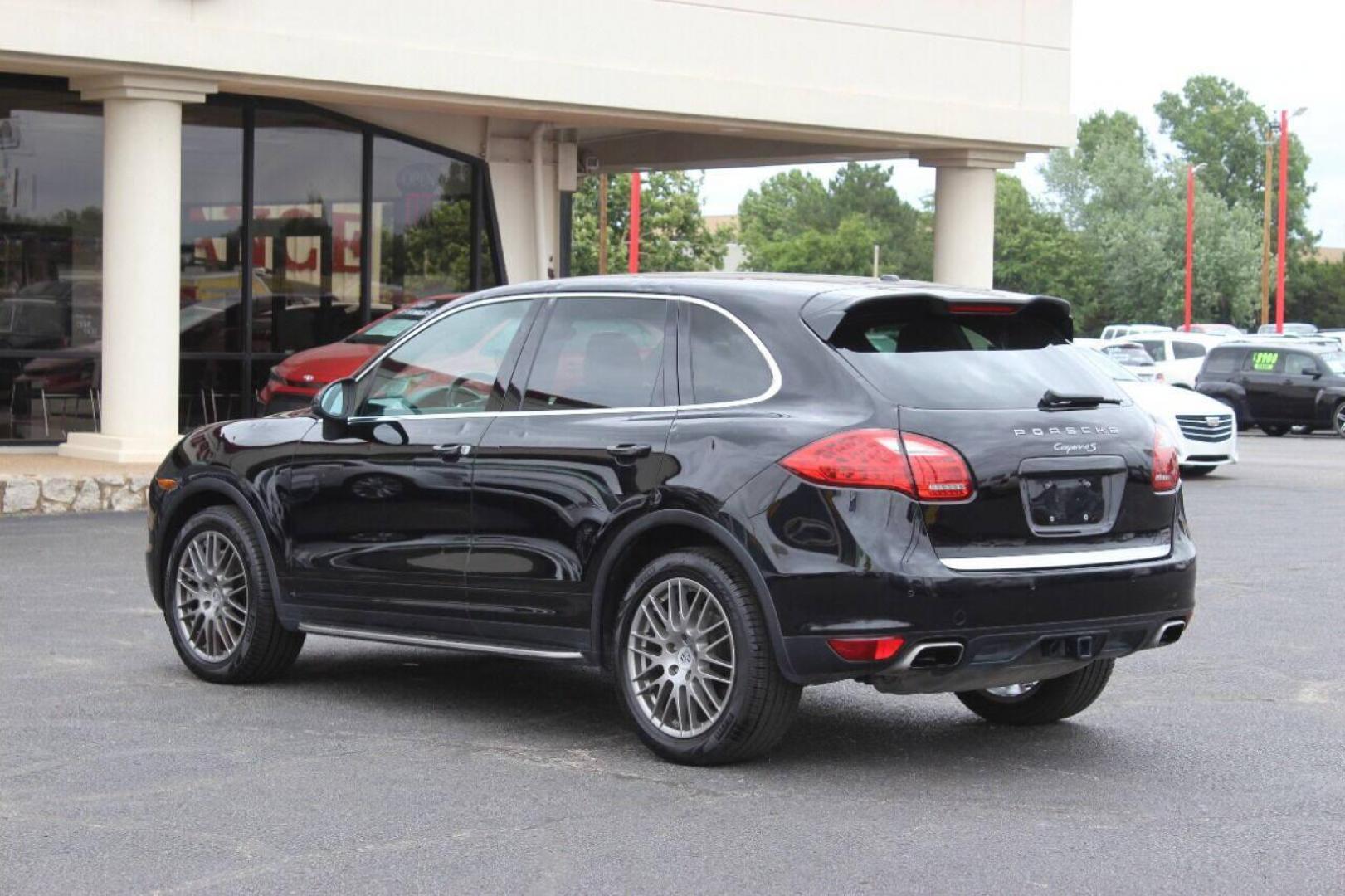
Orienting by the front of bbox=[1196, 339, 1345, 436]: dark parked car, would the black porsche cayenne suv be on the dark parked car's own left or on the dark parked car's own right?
on the dark parked car's own right

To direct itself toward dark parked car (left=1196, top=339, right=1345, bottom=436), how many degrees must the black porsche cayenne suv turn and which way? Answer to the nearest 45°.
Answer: approximately 45° to its right

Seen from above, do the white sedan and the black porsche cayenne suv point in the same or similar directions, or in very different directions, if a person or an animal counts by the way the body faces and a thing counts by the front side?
very different directions

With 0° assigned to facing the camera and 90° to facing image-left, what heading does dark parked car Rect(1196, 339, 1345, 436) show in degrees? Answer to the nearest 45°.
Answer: approximately 315°

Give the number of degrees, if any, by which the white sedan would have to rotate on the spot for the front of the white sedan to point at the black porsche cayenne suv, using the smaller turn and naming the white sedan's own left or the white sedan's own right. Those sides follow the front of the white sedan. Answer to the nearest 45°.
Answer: approximately 45° to the white sedan's own right

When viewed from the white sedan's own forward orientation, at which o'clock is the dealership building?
The dealership building is roughly at 4 o'clock from the white sedan.

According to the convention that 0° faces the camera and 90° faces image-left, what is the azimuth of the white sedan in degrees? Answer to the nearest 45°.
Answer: approximately 315°

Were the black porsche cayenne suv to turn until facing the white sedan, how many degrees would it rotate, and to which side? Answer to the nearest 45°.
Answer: approximately 45° to its right

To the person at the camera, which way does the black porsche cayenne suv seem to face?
facing away from the viewer and to the left of the viewer

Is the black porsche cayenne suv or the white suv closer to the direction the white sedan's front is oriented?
the black porsche cayenne suv

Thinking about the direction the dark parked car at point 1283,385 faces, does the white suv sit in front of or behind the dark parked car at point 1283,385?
behind

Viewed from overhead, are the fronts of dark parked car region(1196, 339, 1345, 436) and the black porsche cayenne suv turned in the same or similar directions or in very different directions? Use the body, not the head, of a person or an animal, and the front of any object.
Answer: very different directions
